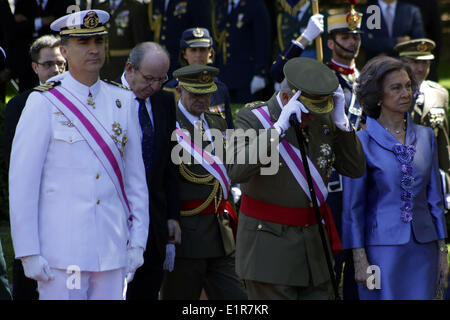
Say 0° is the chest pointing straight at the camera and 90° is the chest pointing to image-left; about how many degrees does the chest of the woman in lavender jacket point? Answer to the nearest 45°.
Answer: approximately 315°

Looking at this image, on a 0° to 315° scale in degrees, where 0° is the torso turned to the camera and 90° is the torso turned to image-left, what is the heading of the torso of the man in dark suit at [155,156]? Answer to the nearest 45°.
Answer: approximately 315°

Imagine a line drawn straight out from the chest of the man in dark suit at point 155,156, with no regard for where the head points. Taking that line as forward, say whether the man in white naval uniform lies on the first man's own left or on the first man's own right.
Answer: on the first man's own right

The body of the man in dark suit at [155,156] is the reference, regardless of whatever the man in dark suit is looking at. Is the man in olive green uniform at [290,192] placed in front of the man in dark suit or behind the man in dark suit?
in front

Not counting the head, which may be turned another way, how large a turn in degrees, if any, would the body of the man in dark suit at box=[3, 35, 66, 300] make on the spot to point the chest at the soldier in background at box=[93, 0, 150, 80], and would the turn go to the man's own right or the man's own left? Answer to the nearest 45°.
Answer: approximately 135° to the man's own left

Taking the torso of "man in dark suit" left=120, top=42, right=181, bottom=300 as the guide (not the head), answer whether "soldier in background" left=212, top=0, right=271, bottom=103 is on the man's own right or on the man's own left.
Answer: on the man's own left

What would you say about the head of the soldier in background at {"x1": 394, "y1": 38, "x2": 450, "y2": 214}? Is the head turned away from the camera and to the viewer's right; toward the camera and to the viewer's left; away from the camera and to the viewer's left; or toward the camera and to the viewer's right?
toward the camera and to the viewer's left

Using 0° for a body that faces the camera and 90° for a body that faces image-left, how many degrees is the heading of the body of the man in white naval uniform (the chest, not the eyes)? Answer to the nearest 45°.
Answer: approximately 315°

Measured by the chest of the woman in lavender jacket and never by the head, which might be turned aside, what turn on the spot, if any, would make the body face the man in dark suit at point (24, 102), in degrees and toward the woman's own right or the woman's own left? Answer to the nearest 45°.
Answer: approximately 135° to the woman's own right
